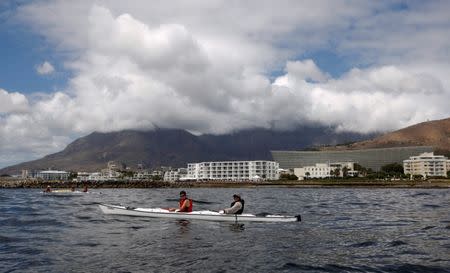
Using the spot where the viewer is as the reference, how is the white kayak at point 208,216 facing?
facing to the left of the viewer
